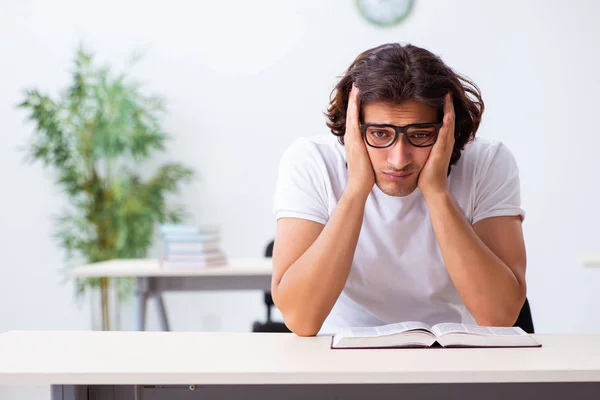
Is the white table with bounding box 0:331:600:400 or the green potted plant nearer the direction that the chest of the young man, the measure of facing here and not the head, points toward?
the white table

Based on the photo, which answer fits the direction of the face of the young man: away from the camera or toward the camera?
toward the camera

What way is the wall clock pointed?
toward the camera

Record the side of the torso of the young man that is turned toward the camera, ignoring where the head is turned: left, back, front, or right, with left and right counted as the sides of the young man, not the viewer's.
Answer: front

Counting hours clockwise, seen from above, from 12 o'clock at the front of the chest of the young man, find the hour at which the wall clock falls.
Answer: The wall clock is roughly at 6 o'clock from the young man.

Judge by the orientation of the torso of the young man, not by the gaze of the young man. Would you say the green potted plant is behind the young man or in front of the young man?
behind

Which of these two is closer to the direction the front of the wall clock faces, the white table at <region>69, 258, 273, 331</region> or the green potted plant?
the white table

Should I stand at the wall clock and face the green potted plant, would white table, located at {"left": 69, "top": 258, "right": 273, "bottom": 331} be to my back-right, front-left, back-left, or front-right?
front-left

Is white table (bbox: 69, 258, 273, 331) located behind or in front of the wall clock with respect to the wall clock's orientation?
in front

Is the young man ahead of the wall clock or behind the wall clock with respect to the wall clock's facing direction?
ahead

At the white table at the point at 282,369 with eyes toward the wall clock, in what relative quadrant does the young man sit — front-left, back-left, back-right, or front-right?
front-right

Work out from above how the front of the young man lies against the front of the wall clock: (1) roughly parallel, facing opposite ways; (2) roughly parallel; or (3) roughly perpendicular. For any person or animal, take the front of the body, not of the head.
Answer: roughly parallel

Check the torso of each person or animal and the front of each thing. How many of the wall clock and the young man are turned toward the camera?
2

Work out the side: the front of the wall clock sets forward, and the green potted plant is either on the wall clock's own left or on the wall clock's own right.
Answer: on the wall clock's own right
